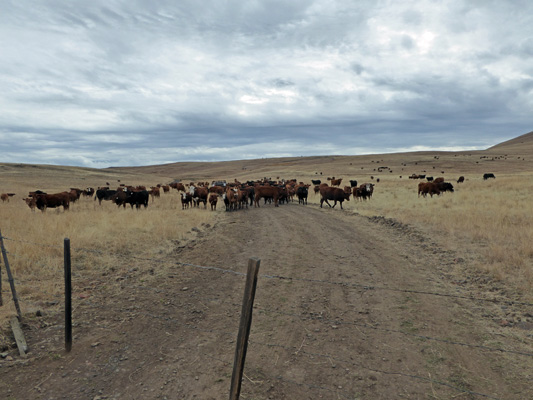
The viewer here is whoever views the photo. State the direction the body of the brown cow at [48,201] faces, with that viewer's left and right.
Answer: facing to the left of the viewer

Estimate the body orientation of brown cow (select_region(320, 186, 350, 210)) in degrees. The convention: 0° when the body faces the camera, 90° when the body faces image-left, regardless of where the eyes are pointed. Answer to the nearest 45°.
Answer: approximately 270°

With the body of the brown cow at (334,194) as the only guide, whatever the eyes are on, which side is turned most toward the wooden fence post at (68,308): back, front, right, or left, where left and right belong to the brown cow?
right

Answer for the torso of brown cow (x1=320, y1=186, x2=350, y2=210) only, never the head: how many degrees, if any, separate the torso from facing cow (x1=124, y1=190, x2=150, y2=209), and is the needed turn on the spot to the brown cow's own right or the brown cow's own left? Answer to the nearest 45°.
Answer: approximately 180°

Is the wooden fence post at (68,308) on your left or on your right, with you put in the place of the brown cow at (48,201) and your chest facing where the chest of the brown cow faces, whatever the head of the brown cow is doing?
on your left

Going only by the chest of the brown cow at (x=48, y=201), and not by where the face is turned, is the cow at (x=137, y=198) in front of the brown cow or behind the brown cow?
behind

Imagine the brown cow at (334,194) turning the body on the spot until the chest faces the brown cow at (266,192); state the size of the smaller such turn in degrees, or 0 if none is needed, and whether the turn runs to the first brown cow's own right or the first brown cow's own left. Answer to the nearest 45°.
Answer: approximately 180°

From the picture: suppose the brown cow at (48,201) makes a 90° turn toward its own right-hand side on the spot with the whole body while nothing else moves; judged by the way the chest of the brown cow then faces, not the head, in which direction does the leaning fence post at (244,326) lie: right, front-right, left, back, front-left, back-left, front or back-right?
back

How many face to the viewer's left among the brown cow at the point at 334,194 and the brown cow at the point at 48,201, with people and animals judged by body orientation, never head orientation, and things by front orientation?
1

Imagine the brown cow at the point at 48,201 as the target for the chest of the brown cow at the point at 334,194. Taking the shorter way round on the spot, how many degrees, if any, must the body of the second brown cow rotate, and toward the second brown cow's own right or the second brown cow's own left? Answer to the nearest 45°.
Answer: approximately 135° to the second brown cow's own right
